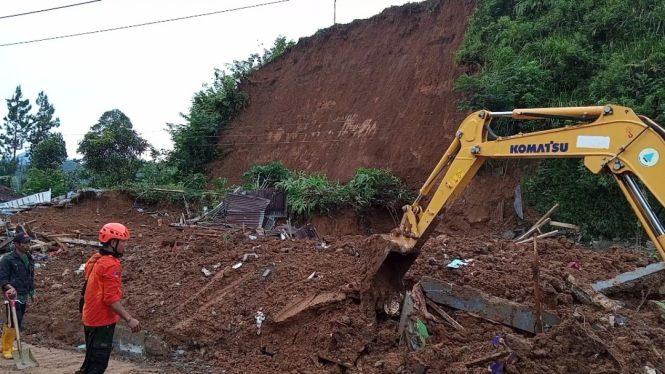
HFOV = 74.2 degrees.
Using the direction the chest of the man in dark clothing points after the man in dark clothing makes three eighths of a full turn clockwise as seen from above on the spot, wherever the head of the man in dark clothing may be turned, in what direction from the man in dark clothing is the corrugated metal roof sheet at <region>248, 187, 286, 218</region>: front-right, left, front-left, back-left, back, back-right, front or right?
back-right

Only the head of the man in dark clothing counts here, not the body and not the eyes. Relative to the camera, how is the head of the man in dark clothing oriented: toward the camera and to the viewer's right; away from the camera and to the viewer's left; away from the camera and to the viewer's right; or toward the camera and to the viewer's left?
toward the camera and to the viewer's right

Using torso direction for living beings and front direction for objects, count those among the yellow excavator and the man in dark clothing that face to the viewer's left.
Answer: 1

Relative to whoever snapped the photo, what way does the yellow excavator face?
facing to the left of the viewer

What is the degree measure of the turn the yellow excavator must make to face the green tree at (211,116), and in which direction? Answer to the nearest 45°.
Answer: approximately 45° to its right

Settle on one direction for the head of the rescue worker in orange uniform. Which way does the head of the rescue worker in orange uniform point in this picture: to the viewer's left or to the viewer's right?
to the viewer's right

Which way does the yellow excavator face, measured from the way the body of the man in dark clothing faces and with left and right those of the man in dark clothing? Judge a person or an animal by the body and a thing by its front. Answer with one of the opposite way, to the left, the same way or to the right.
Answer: the opposite way

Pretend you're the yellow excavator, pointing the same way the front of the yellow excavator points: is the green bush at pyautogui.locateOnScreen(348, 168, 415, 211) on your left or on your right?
on your right

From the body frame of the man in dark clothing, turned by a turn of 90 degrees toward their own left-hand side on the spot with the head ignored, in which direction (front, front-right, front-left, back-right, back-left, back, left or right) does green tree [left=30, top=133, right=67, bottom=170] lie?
front-left
